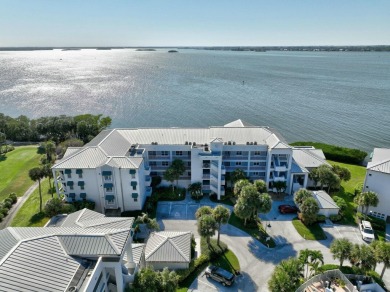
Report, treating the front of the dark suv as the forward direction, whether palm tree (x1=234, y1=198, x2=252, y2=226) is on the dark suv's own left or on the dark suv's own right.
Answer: on the dark suv's own right

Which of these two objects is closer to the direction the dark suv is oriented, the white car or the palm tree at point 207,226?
the palm tree
